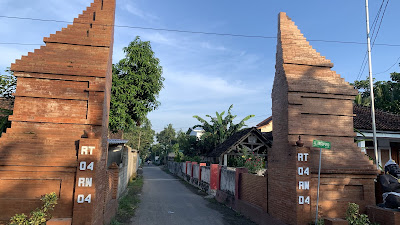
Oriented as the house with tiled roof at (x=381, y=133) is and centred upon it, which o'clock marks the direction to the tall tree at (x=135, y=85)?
The tall tree is roughly at 2 o'clock from the house with tiled roof.

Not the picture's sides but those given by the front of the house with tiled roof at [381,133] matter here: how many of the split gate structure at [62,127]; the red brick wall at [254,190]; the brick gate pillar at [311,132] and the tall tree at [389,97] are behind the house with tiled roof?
1

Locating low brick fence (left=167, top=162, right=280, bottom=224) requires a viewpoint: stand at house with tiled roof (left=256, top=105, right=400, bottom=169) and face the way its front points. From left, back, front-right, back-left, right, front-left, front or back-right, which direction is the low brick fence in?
front-right

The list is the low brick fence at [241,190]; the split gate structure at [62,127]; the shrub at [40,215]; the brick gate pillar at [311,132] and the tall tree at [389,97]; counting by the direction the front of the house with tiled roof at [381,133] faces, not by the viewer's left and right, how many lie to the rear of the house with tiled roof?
1

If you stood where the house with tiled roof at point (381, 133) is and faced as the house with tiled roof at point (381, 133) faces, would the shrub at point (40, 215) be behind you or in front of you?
in front

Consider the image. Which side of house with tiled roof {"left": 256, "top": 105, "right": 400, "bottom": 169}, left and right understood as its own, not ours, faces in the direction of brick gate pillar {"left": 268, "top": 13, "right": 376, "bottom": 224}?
front

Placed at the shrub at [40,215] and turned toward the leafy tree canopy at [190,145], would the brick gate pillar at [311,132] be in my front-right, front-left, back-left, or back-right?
front-right

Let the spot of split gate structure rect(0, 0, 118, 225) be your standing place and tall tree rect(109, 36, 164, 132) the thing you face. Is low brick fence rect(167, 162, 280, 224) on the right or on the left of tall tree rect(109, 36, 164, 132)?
right

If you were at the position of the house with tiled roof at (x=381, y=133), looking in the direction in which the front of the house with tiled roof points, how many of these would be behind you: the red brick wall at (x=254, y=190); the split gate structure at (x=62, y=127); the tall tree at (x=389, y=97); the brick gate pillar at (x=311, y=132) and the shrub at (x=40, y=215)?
1

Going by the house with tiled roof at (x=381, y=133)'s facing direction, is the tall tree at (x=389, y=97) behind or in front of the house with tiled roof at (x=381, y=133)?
behind

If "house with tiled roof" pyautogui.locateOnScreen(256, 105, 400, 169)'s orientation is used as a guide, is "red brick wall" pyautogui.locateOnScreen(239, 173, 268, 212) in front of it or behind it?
in front

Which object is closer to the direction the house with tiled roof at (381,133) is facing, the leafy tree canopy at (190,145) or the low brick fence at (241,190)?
the low brick fence

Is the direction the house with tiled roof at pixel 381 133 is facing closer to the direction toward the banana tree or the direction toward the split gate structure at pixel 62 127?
the split gate structure
